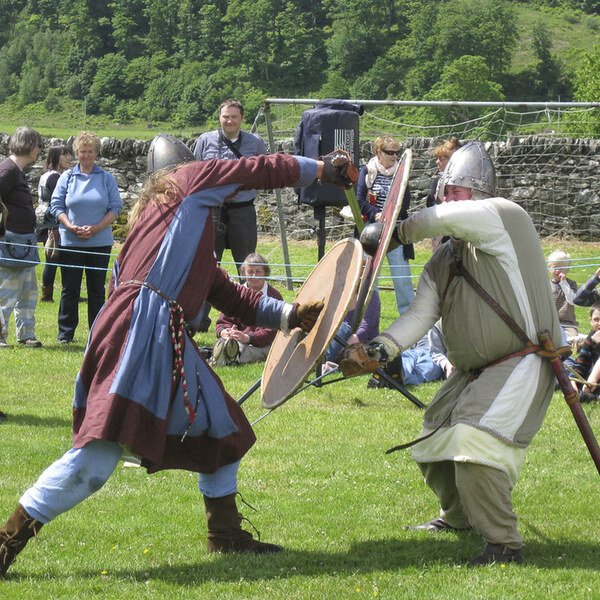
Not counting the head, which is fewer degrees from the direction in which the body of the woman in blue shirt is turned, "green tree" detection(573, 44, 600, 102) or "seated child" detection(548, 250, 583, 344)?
the seated child

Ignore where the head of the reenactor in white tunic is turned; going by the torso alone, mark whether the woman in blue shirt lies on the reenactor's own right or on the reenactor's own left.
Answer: on the reenactor's own right

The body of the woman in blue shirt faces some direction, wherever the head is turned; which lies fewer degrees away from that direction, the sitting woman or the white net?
the sitting woman

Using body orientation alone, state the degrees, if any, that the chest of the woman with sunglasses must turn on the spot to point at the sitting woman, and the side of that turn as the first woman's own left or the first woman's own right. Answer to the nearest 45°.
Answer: approximately 90° to the first woman's own right

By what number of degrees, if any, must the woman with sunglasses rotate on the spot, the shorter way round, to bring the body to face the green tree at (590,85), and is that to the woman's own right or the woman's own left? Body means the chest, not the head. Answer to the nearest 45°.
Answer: approximately 135° to the woman's own left

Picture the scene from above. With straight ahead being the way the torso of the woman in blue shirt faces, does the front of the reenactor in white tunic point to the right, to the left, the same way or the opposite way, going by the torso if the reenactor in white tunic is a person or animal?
to the right

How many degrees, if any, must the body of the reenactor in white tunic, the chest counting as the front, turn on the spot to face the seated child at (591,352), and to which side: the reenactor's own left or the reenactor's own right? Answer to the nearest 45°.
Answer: approximately 135° to the reenactor's own right

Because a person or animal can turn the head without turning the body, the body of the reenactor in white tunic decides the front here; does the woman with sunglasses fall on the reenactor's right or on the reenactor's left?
on the reenactor's right

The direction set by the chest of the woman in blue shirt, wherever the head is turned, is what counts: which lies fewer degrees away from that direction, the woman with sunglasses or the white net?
the woman with sunglasses
